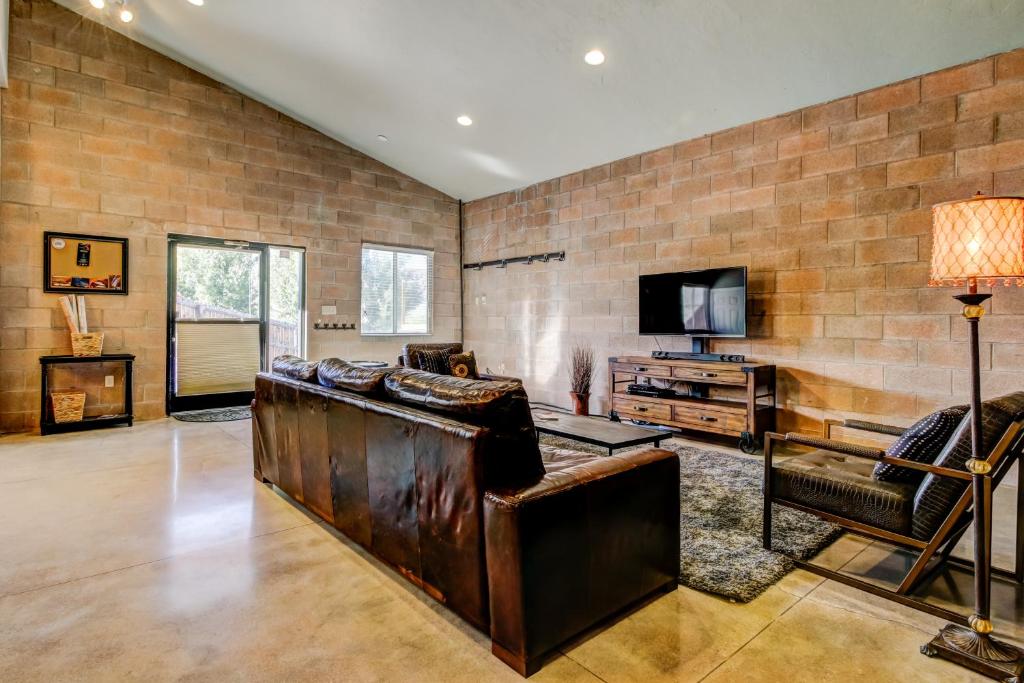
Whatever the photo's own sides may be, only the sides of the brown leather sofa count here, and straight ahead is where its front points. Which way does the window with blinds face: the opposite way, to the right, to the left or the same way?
to the right

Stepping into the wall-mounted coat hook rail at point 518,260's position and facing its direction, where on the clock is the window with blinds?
The window with blinds is roughly at 2 o'clock from the wall-mounted coat hook rail.

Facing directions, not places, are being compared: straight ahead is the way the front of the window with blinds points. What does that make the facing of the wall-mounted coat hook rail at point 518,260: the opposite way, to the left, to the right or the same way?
to the right

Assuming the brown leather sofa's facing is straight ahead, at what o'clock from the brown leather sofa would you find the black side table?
The black side table is roughly at 9 o'clock from the brown leather sofa.

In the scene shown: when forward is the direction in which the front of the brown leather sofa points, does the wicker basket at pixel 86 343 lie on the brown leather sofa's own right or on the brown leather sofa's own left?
on the brown leather sofa's own left

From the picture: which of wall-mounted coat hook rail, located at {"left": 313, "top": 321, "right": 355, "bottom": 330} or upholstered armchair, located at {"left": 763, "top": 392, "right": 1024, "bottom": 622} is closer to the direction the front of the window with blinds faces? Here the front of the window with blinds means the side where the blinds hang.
the upholstered armchair

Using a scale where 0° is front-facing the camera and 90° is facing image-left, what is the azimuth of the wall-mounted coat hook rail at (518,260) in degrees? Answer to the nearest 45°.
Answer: approximately 45°

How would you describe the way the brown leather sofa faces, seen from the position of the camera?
facing away from the viewer and to the right of the viewer

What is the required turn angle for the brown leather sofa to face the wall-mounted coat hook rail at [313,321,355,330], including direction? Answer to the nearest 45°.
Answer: approximately 45° to its left

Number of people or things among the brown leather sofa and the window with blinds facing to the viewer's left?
0

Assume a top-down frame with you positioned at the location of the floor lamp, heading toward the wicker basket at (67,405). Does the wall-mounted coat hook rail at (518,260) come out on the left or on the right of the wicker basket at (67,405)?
right

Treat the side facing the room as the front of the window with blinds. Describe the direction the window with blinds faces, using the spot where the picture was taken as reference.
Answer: facing the viewer and to the right of the viewer

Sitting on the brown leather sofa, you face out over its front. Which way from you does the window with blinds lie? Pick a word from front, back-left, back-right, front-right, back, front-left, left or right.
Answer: front-left

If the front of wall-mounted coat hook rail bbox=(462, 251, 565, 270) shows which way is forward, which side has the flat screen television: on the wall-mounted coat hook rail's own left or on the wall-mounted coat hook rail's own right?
on the wall-mounted coat hook rail's own left

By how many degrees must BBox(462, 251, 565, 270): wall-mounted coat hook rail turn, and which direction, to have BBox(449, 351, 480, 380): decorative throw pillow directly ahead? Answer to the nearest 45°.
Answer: approximately 45° to its left

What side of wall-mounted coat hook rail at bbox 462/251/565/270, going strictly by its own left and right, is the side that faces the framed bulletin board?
front

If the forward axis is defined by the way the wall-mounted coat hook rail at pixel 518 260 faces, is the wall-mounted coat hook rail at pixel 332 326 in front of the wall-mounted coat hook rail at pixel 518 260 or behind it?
in front

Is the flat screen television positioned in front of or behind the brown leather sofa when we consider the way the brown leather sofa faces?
in front
